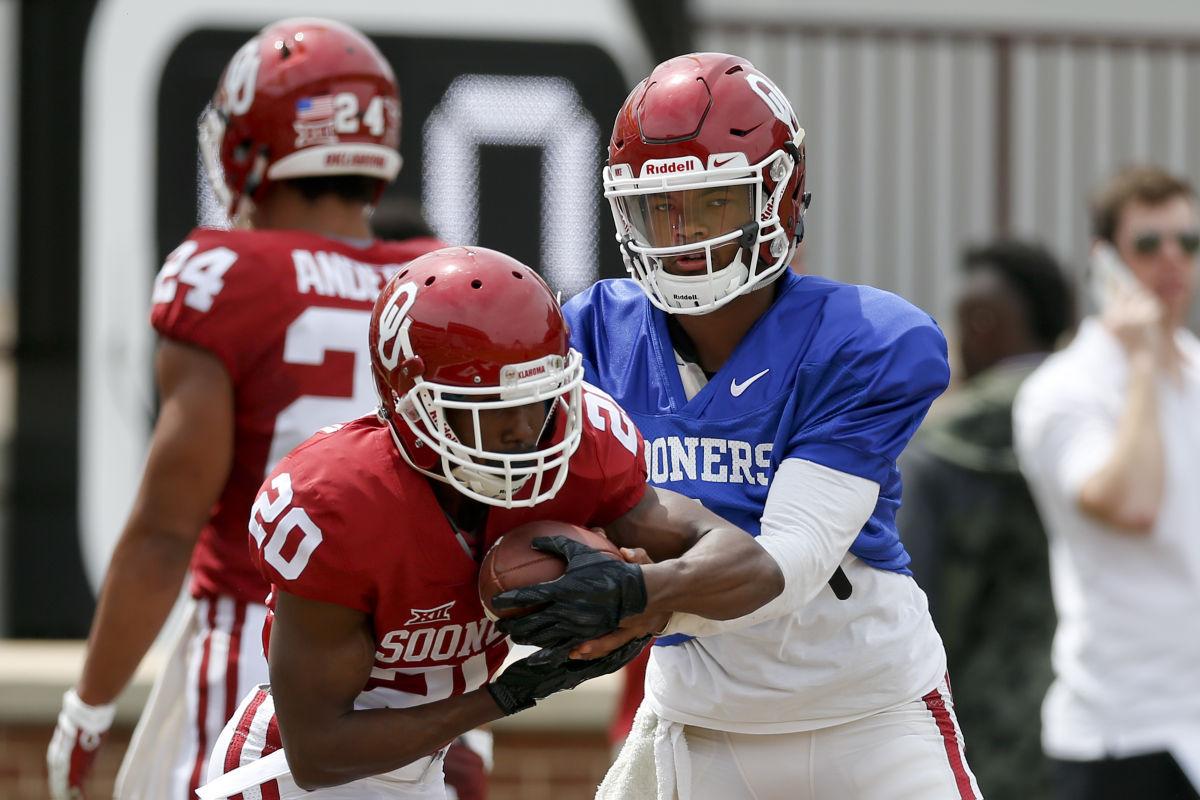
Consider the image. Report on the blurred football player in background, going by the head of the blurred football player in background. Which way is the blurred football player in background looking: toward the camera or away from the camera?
away from the camera

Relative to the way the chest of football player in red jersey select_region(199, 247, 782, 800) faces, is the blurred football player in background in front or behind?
behind

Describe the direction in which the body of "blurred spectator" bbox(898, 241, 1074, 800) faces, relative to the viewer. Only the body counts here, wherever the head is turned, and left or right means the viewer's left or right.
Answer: facing away from the viewer and to the left of the viewer

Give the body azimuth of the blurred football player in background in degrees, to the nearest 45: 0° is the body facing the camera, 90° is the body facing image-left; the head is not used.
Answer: approximately 135°

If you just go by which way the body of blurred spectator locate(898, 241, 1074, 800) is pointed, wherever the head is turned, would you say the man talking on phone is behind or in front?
behind
